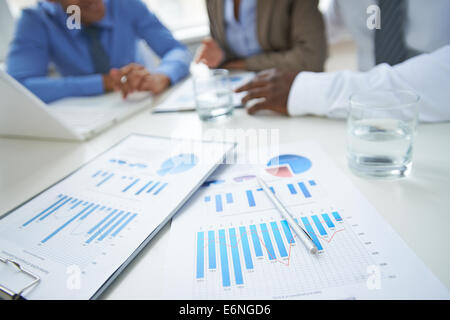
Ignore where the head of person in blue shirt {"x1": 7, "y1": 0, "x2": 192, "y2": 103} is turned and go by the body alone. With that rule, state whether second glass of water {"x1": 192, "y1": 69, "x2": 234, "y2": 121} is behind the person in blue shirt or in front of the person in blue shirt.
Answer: in front

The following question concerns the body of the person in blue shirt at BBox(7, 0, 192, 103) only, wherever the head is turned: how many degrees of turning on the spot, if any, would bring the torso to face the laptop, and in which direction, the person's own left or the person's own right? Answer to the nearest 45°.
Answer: approximately 45° to the person's own right

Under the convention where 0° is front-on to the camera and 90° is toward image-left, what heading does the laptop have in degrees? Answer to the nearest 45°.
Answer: approximately 225°

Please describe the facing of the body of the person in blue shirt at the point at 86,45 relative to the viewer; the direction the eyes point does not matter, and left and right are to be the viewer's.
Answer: facing the viewer and to the right of the viewer

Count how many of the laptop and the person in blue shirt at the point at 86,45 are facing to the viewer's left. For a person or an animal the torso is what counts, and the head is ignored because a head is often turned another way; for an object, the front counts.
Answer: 0
